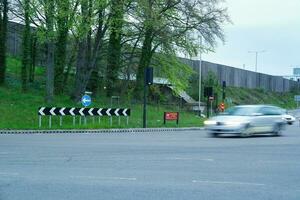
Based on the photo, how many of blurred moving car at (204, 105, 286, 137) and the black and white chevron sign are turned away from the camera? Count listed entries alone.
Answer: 0

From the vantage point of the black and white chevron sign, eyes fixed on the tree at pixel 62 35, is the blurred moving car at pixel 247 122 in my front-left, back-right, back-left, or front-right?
back-right

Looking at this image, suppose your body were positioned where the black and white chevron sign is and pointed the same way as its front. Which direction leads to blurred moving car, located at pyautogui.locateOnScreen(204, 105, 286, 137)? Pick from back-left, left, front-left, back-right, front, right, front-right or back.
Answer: front-left

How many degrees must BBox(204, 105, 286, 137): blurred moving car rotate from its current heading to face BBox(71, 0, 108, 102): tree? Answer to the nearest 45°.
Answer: approximately 90° to its right

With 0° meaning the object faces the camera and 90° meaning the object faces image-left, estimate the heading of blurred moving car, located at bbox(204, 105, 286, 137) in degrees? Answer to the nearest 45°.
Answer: approximately 45°

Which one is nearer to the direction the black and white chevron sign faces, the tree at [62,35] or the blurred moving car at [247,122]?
the blurred moving car
